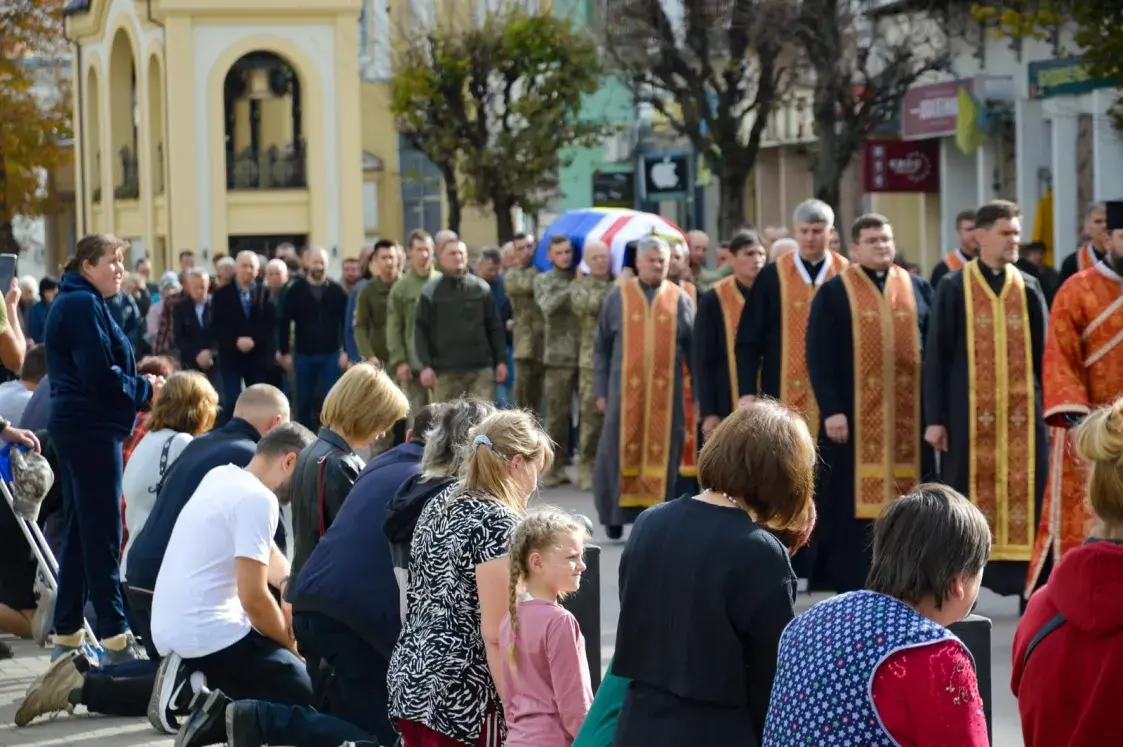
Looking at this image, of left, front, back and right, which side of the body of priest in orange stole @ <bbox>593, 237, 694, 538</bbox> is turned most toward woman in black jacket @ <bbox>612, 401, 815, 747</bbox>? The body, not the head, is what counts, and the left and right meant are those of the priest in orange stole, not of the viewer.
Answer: front

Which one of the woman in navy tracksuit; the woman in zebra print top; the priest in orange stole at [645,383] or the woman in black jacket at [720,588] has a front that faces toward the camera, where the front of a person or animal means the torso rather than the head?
the priest in orange stole

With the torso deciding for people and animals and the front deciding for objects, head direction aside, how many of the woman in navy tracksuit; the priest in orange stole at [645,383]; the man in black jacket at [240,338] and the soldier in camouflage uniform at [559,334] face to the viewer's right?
1

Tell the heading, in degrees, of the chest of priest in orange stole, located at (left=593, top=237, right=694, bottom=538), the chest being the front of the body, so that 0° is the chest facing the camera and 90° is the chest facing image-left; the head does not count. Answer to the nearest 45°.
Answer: approximately 0°

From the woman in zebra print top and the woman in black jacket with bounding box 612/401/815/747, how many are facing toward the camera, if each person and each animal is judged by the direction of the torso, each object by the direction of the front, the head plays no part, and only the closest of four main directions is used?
0

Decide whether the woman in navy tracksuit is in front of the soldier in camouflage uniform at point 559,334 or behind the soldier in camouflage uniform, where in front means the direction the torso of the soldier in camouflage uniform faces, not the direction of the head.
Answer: in front

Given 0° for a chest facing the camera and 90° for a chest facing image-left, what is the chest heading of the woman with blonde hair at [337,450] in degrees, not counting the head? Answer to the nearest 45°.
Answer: approximately 225°

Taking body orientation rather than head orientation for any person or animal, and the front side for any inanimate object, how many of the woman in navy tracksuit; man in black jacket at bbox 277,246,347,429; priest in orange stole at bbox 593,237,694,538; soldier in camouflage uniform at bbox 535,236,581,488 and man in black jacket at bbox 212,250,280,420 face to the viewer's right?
1

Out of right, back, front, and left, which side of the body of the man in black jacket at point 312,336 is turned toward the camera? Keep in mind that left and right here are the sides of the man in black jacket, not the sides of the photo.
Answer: front

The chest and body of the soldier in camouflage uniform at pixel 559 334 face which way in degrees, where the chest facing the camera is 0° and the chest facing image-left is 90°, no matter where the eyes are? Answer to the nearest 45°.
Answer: approximately 0°

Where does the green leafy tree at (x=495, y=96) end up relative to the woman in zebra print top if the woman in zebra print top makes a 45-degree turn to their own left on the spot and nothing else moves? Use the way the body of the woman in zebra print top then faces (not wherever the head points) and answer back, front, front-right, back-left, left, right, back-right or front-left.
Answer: front

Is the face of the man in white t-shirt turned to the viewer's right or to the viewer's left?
to the viewer's right

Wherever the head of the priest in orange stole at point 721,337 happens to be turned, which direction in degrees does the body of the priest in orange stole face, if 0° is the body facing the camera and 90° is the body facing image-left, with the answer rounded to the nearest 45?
approximately 315°

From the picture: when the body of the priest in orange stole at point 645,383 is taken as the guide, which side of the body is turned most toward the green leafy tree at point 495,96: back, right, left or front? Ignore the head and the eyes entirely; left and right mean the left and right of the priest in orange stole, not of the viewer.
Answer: back

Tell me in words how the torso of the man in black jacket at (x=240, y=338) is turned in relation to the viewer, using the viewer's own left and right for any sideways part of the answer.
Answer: facing the viewer
